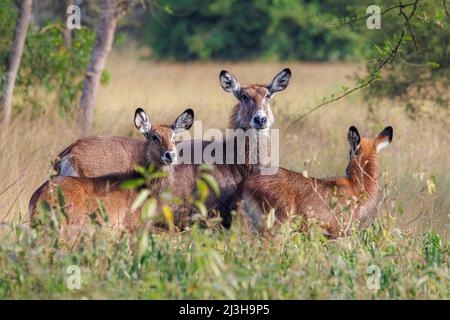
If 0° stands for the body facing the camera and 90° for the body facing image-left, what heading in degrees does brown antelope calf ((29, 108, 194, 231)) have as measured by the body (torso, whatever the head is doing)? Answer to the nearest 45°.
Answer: approximately 270°

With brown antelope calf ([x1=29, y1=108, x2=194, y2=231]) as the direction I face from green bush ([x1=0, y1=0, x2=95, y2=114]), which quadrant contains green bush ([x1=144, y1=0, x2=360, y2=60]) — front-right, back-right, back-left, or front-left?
back-left

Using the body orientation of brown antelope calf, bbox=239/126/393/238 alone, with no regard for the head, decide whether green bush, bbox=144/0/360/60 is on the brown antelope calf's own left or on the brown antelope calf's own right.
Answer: on the brown antelope calf's own left

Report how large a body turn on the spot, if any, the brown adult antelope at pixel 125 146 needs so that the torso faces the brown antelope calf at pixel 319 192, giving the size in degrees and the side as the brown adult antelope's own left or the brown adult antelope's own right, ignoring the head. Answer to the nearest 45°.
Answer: approximately 45° to the brown adult antelope's own right

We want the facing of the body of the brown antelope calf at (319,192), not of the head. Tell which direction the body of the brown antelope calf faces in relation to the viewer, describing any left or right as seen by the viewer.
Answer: facing to the right of the viewer

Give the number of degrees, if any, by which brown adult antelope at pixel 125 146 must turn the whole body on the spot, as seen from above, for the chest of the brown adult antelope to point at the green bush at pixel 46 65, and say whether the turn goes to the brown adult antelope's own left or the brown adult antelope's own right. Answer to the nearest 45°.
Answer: approximately 90° to the brown adult antelope's own left

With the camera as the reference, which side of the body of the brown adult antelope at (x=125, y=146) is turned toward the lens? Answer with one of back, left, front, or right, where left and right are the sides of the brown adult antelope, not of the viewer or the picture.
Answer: right
